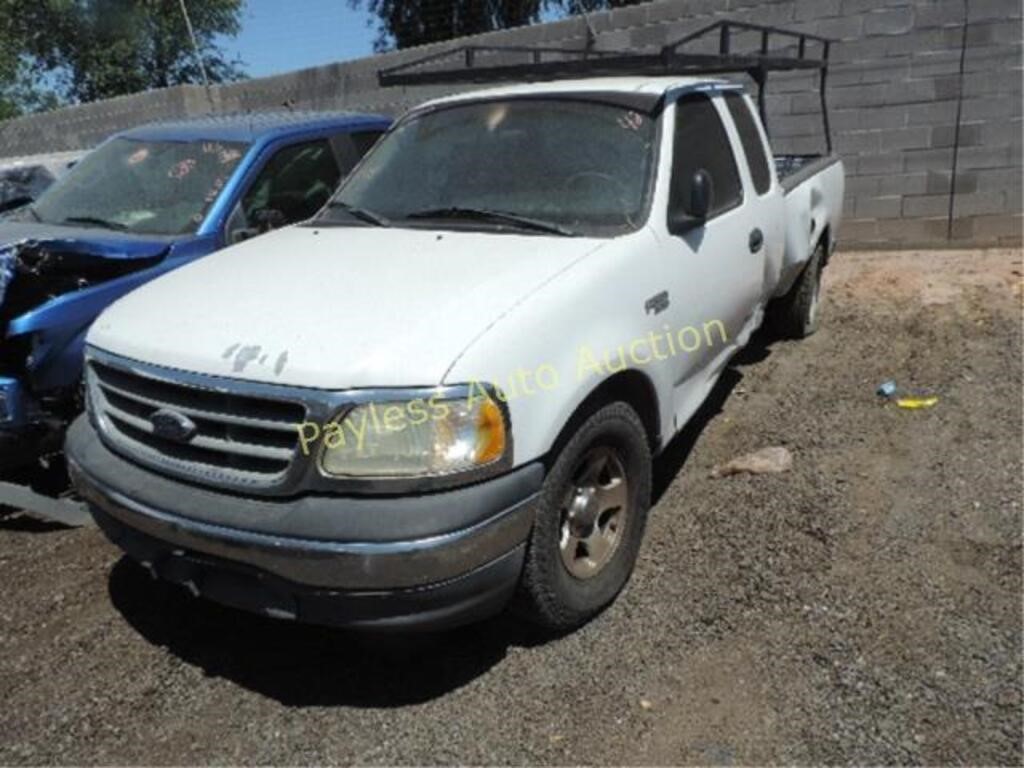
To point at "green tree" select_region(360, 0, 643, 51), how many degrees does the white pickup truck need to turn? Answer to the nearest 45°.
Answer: approximately 135° to its right

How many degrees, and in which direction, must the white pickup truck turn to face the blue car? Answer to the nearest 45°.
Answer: approximately 90° to its right

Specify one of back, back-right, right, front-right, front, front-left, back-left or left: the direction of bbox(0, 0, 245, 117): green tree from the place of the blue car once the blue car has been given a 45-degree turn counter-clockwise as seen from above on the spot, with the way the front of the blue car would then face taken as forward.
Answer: back

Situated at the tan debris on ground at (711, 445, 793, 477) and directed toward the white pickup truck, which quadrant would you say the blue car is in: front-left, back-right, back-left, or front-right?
front-right

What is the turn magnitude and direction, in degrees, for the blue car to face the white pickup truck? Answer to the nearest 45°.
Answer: approximately 45° to its left

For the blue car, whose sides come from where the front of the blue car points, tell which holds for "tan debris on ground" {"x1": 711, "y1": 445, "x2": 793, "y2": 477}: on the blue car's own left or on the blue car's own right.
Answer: on the blue car's own left

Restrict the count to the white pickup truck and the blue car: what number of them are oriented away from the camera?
0

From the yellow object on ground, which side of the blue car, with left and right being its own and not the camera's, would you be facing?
left

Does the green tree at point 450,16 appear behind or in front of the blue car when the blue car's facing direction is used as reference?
behind

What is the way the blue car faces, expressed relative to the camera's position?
facing the viewer and to the left of the viewer

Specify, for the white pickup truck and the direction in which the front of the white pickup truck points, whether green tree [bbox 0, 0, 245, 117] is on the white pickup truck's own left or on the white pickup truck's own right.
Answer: on the white pickup truck's own right
